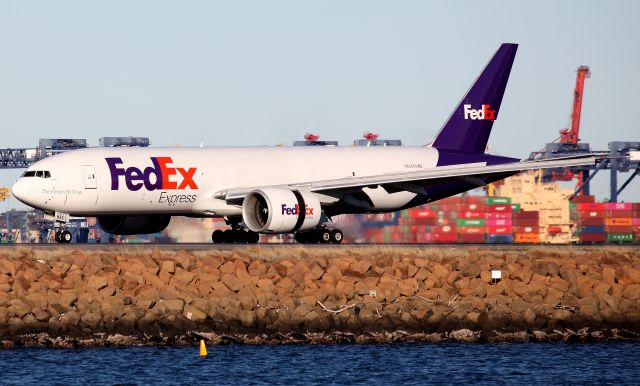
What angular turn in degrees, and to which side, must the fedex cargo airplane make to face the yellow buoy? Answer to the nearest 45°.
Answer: approximately 45° to its left
